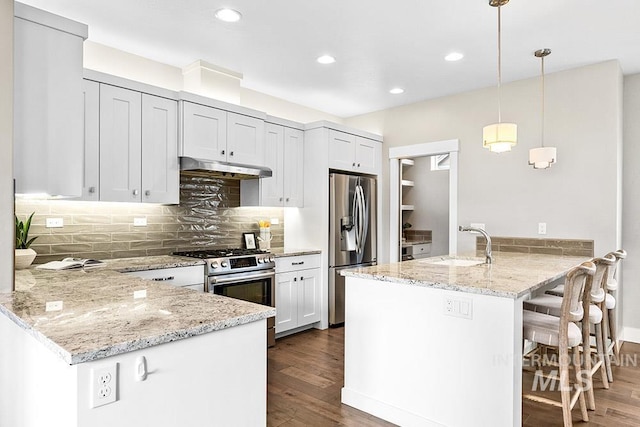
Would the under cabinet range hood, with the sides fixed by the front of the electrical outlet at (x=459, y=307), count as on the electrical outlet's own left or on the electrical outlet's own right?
on the electrical outlet's own right

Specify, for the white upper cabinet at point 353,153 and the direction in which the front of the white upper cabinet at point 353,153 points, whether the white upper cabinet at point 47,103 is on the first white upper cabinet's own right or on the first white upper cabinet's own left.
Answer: on the first white upper cabinet's own right

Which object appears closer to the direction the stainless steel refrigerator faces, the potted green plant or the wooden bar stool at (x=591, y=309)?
the wooden bar stool

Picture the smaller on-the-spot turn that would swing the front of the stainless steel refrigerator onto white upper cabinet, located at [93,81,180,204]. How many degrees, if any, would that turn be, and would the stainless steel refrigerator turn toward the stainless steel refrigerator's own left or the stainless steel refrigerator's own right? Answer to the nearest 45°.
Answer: approximately 90° to the stainless steel refrigerator's own right

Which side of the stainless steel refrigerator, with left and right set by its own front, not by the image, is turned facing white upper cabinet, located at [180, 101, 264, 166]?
right

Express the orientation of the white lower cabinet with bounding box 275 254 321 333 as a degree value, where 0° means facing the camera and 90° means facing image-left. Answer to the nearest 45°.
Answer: approximately 315°
